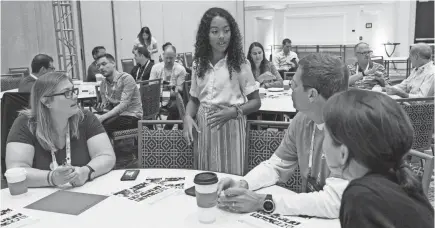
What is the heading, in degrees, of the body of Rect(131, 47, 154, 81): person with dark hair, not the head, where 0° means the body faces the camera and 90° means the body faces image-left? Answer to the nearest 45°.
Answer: approximately 45°

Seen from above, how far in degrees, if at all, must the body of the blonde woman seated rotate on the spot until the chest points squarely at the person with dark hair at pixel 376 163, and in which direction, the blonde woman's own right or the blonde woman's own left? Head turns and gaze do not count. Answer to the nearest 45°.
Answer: approximately 45° to the blonde woman's own left

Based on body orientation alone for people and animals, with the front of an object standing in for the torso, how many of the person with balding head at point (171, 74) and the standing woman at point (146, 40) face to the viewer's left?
0

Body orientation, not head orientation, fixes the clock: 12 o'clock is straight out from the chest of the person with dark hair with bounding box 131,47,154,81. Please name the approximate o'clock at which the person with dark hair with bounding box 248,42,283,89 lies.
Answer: the person with dark hair with bounding box 248,42,283,89 is roughly at 9 o'clock from the person with dark hair with bounding box 131,47,154,81.

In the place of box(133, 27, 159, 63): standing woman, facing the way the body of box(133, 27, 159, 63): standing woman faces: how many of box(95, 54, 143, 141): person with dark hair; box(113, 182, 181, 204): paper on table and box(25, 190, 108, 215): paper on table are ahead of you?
3

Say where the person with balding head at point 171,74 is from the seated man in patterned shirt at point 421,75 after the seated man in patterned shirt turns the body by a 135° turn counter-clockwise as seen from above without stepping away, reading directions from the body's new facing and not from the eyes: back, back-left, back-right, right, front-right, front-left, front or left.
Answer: back-right

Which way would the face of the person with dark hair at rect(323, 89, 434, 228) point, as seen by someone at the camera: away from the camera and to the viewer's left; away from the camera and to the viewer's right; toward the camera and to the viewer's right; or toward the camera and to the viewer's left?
away from the camera and to the viewer's left

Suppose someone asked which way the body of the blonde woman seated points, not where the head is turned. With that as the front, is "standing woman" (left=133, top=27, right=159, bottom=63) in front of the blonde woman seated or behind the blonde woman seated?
behind

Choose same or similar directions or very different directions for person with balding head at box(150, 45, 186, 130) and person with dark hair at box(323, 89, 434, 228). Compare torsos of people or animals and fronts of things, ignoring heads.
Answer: very different directions

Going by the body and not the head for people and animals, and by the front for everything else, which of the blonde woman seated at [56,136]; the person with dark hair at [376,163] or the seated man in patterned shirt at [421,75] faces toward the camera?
the blonde woman seated

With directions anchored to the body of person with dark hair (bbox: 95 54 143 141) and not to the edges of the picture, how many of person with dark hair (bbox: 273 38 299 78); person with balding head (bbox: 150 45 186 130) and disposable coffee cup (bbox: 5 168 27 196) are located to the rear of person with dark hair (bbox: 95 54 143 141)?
2

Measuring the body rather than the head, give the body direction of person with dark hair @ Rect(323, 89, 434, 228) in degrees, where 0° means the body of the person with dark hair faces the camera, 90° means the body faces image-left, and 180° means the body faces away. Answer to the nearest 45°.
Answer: approximately 135°

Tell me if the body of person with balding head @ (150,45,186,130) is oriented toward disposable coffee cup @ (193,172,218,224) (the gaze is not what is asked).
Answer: yes

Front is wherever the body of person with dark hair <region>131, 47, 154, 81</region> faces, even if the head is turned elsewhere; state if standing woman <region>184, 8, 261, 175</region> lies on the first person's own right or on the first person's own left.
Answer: on the first person's own left
